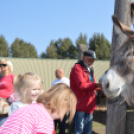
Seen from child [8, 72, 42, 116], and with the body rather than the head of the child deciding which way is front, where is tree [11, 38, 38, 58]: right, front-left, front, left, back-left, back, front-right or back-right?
back-left

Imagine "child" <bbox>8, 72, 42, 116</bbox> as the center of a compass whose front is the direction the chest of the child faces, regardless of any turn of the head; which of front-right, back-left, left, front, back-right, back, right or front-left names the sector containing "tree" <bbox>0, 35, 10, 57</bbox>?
back-left

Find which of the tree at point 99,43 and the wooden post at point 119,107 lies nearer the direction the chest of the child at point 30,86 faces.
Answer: the wooden post

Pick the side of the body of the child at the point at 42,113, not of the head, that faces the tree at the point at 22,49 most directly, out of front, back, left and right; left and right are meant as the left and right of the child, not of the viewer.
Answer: left

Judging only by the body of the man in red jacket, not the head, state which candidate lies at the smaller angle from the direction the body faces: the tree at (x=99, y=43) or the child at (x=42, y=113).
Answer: the child

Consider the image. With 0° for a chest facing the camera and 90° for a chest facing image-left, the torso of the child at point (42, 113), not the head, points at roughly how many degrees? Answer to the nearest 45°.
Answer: approximately 270°

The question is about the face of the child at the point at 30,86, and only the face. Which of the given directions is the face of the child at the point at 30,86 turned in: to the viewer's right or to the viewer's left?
to the viewer's right
